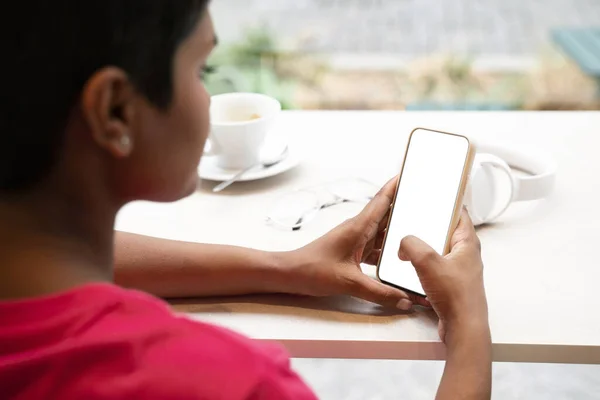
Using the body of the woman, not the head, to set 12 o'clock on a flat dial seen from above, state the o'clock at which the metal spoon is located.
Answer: The metal spoon is roughly at 11 o'clock from the woman.

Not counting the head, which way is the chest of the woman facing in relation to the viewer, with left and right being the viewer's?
facing away from the viewer and to the right of the viewer

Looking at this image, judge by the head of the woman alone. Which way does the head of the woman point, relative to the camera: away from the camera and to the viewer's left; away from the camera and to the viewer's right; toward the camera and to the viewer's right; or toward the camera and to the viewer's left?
away from the camera and to the viewer's right
